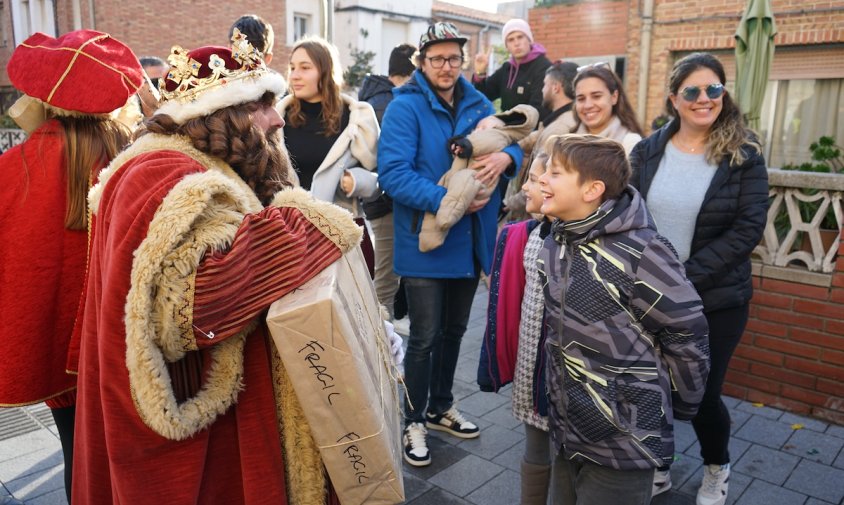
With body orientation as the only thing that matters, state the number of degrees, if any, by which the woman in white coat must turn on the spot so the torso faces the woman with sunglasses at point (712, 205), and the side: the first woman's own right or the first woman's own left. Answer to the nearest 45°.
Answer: approximately 90° to the first woman's own left

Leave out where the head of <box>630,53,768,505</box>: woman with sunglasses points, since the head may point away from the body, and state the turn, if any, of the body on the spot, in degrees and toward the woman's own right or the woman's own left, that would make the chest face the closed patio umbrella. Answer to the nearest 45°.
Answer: approximately 135° to the woman's own right

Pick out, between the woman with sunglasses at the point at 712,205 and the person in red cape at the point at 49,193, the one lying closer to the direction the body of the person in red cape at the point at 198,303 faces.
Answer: the woman with sunglasses

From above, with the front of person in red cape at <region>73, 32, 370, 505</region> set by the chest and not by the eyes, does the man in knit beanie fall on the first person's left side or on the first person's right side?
on the first person's left side

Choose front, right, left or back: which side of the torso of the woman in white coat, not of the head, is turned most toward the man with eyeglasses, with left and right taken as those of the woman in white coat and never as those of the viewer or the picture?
left

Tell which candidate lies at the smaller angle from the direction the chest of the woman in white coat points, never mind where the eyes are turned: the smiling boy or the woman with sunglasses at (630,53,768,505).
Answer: the smiling boy

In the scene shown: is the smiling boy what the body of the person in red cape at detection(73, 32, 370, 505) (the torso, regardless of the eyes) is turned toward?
yes

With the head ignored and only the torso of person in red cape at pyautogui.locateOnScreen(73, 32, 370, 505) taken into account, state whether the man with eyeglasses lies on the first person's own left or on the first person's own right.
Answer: on the first person's own left

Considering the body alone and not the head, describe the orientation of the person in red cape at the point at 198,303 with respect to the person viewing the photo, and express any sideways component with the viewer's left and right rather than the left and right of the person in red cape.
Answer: facing to the right of the viewer

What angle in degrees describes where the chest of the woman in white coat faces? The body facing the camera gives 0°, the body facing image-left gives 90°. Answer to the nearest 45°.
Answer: approximately 45°
